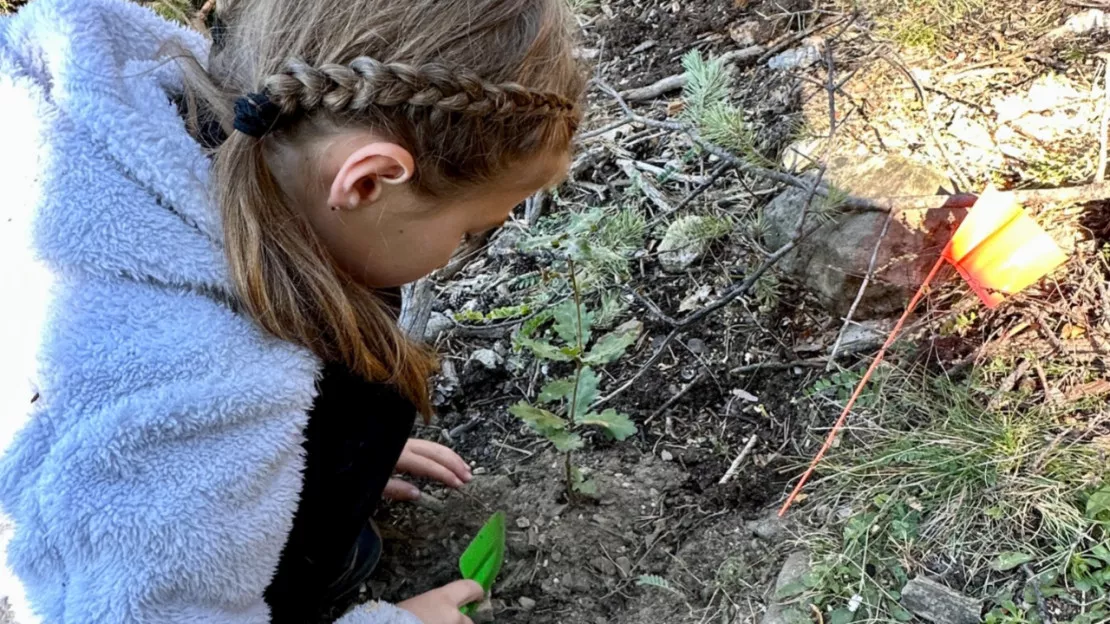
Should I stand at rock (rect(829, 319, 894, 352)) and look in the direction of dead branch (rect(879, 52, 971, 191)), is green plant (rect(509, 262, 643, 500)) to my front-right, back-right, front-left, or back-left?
back-left

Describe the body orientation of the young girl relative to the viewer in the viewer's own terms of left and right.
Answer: facing to the right of the viewer

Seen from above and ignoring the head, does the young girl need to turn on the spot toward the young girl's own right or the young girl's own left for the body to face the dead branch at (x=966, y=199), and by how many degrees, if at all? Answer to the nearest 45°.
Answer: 0° — they already face it

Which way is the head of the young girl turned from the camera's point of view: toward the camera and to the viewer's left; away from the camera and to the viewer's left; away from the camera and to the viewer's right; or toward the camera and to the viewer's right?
away from the camera and to the viewer's right
